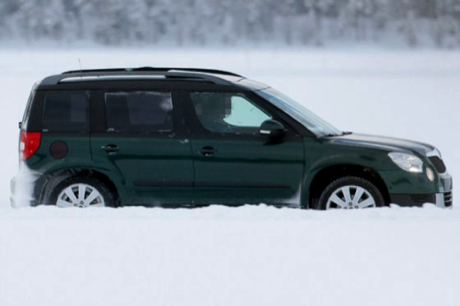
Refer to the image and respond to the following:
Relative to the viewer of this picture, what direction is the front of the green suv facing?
facing to the right of the viewer
